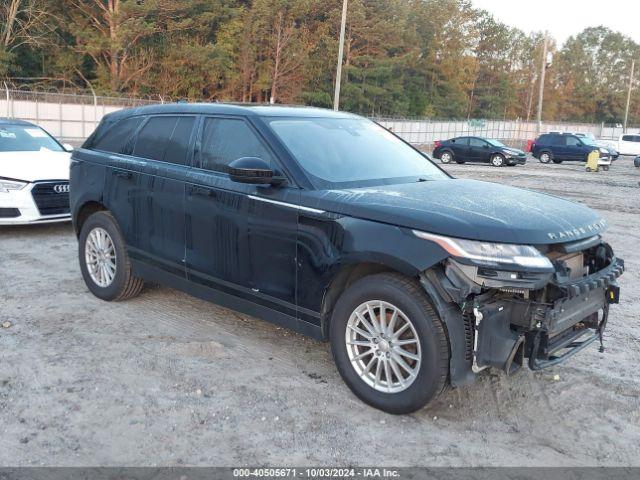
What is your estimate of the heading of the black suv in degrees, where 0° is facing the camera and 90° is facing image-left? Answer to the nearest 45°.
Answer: approximately 315°

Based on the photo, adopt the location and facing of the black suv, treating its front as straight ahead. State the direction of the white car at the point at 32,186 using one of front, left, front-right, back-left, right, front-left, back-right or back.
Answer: back

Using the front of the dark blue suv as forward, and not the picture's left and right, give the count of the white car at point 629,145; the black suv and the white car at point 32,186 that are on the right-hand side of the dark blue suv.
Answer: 2

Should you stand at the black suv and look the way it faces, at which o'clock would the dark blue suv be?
The dark blue suv is roughly at 8 o'clock from the black suv.

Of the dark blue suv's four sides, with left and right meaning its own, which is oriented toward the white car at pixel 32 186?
right

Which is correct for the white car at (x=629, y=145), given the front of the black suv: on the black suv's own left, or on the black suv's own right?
on the black suv's own left

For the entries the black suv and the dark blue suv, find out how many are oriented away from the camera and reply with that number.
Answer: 0

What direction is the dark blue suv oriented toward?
to the viewer's right
